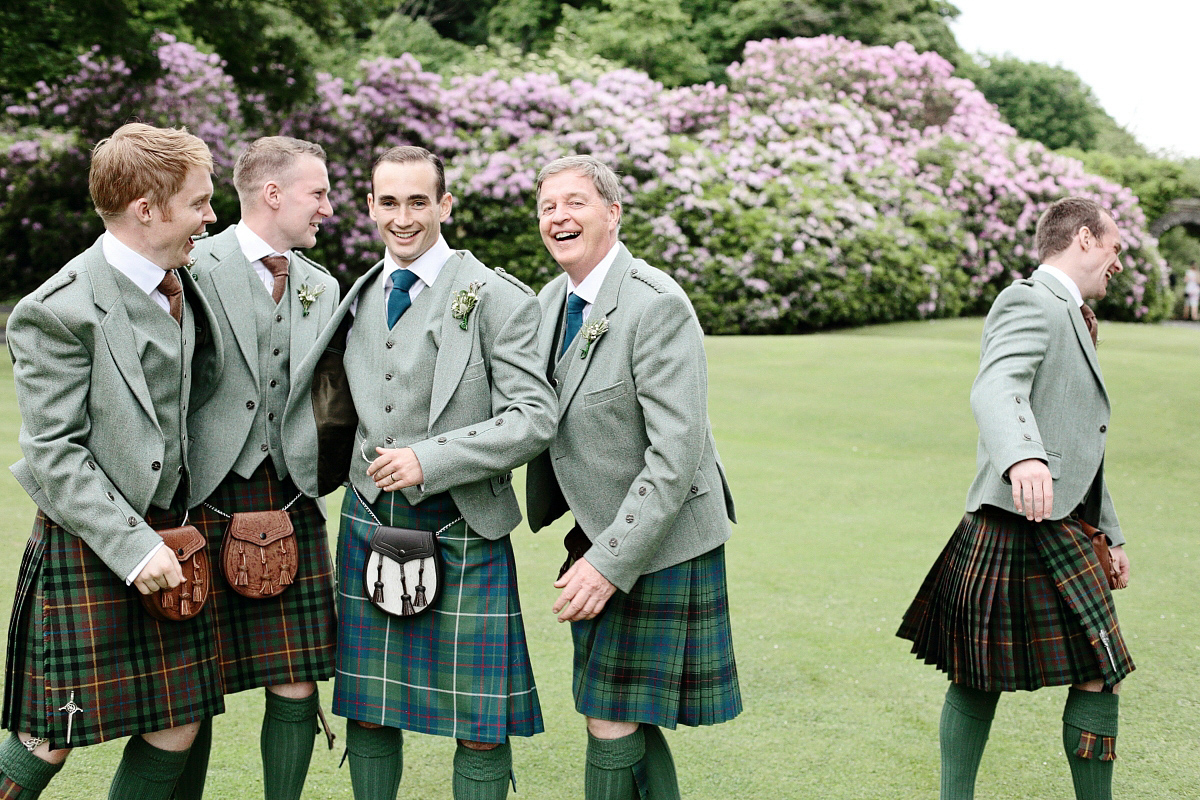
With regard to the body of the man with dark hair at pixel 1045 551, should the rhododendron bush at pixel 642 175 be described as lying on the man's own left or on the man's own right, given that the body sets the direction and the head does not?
on the man's own left

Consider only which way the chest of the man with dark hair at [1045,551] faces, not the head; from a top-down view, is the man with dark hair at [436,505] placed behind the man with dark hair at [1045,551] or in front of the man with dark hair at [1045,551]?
behind

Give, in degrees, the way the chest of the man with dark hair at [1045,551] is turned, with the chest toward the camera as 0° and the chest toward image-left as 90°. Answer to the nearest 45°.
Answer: approximately 270°

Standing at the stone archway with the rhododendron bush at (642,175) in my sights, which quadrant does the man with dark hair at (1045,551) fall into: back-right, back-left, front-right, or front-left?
front-left

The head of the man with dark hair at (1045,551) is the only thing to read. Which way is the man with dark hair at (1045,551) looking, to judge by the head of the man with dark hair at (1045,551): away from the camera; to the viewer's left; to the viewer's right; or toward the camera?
to the viewer's right

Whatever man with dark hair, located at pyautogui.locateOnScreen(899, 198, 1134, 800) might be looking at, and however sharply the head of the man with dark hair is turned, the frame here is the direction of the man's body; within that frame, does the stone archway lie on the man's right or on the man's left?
on the man's left

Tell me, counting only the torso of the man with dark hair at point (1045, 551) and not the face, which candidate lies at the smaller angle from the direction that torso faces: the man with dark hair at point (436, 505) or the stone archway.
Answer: the stone archway

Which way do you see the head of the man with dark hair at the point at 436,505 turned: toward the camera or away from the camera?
toward the camera

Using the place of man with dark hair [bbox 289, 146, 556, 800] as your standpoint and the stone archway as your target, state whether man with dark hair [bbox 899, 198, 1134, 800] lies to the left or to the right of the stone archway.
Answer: right
